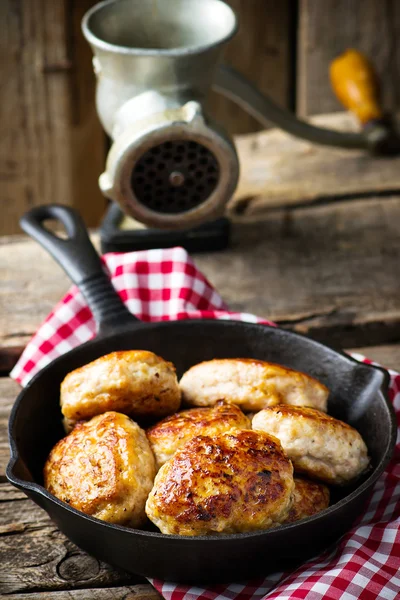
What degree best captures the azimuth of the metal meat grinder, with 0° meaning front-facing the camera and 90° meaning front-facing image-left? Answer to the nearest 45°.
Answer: approximately 0°

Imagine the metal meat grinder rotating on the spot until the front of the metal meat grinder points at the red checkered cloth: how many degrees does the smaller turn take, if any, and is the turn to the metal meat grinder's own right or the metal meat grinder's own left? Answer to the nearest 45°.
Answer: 0° — it already faces it

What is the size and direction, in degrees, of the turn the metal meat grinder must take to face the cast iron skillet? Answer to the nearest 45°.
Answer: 0° — it already faces it
